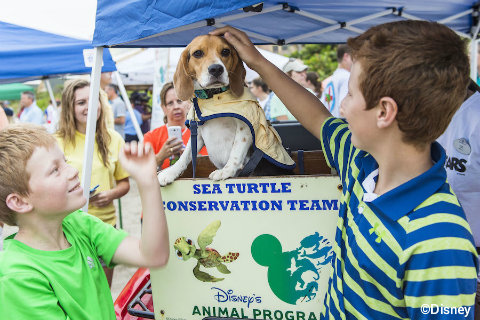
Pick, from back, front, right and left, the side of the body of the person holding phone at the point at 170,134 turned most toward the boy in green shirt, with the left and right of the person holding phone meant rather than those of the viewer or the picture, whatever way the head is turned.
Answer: front

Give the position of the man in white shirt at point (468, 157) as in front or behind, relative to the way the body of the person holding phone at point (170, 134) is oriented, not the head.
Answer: in front

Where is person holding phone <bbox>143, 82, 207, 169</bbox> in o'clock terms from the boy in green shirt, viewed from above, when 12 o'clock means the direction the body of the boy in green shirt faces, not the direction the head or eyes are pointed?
The person holding phone is roughly at 8 o'clock from the boy in green shirt.

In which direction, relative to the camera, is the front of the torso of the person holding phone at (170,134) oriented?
toward the camera

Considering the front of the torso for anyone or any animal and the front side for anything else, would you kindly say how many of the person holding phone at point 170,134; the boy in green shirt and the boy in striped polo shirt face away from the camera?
0

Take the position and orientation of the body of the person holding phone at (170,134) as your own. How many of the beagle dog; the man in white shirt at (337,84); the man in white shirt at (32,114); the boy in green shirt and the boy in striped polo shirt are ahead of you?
3

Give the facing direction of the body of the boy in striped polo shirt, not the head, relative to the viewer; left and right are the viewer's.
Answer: facing the viewer and to the left of the viewer
